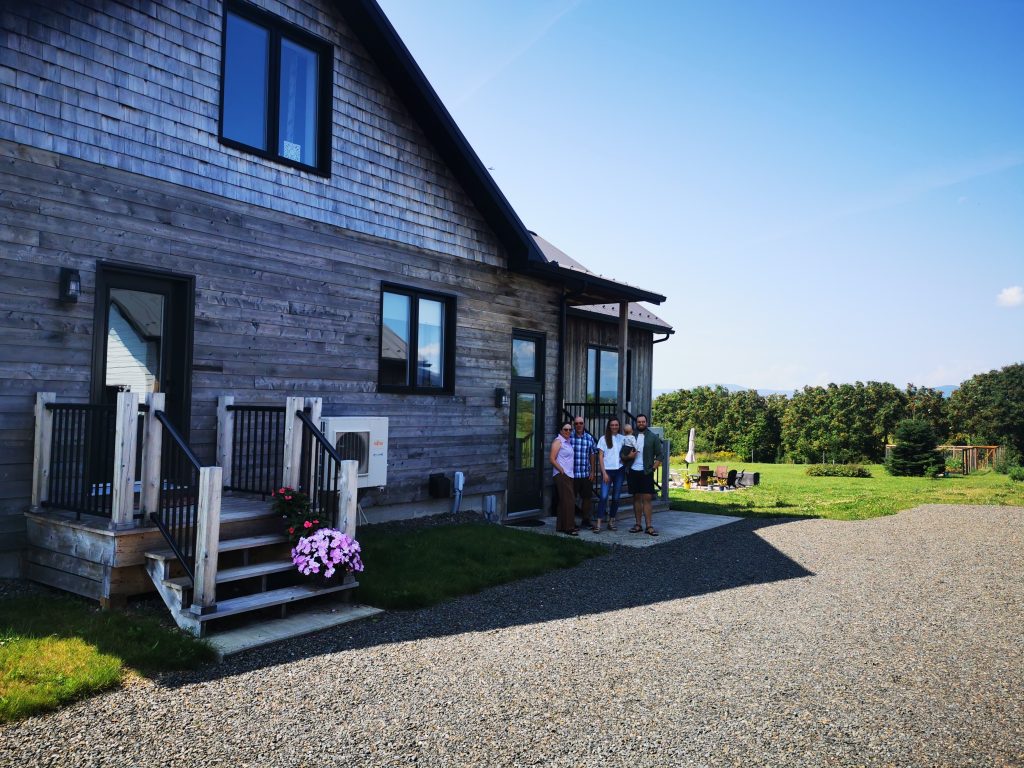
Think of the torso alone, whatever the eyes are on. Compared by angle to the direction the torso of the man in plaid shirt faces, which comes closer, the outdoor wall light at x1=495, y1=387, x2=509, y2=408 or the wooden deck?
the wooden deck

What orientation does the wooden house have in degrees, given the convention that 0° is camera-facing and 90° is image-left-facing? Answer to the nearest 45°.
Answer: approximately 315°

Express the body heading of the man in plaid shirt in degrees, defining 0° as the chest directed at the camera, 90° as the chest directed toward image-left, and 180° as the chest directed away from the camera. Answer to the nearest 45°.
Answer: approximately 0°

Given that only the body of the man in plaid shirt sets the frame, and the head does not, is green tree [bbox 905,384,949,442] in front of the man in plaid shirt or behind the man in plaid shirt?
behind

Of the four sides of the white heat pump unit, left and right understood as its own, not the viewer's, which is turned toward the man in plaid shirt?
left

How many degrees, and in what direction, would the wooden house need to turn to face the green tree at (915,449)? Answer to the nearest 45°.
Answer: approximately 90° to its left

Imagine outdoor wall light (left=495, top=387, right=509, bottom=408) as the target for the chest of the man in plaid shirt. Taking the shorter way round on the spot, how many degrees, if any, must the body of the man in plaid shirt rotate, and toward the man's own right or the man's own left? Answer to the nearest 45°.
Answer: approximately 90° to the man's own right
